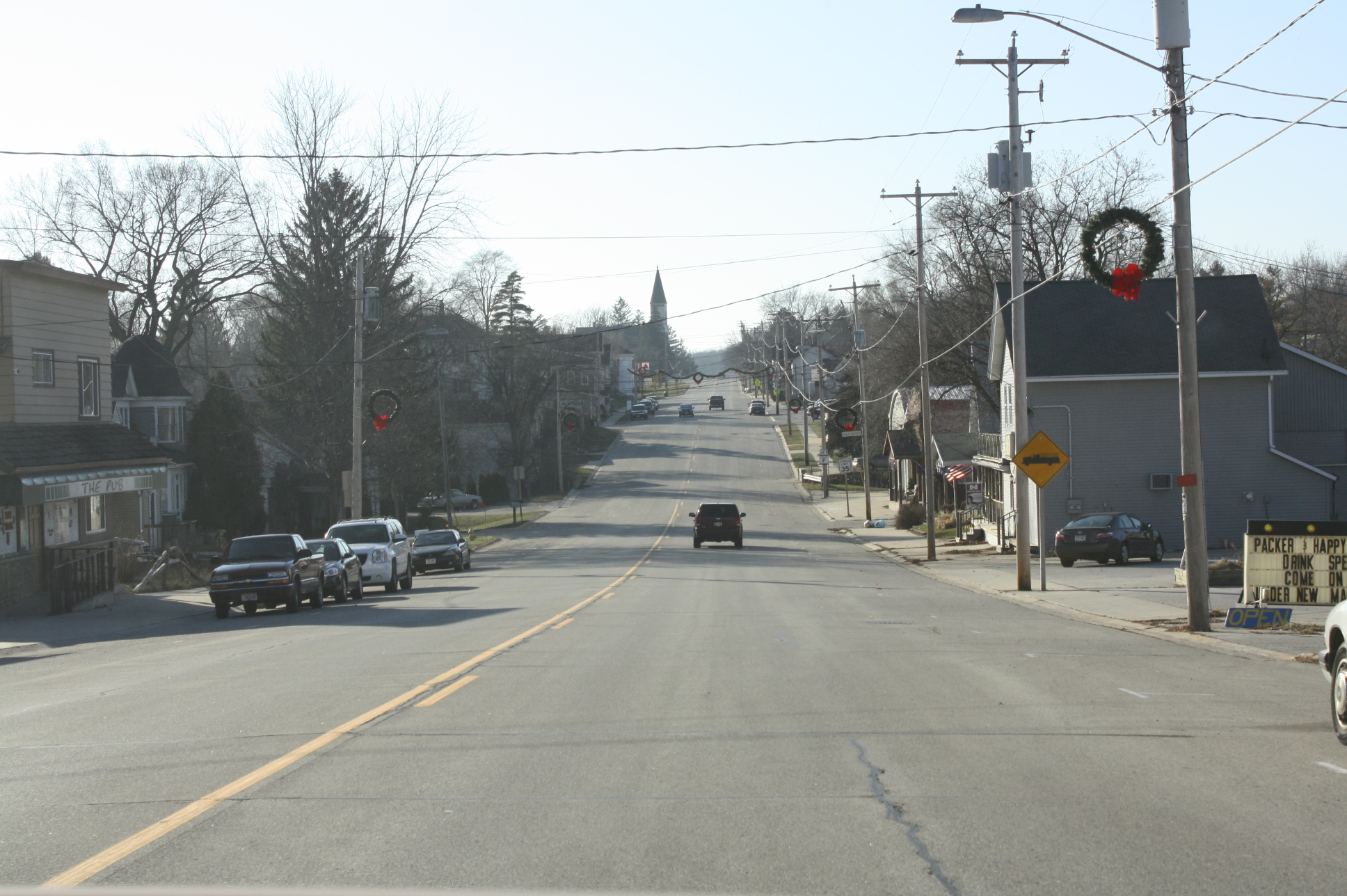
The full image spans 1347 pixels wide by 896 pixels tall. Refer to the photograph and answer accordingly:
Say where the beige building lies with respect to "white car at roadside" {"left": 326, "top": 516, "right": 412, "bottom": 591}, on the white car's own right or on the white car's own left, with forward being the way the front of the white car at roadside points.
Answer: on the white car's own right

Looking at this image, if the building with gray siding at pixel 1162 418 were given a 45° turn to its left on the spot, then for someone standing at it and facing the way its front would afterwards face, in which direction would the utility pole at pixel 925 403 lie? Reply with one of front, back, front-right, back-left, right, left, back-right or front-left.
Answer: front

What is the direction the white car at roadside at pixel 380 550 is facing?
toward the camera

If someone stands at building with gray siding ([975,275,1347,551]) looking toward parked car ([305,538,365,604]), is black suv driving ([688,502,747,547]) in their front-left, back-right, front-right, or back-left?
front-right

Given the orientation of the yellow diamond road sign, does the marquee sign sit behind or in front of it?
in front

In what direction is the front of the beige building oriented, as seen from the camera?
facing the viewer and to the right of the viewer

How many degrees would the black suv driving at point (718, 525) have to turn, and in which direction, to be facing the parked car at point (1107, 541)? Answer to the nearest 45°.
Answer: approximately 135° to its right

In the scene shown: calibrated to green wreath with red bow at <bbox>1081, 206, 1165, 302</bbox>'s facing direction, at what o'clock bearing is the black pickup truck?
The black pickup truck is roughly at 3 o'clock from the green wreath with red bow.

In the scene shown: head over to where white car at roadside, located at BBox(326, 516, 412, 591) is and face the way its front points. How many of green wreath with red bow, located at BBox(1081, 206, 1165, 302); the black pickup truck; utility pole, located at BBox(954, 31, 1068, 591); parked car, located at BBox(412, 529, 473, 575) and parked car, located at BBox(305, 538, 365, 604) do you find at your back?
1

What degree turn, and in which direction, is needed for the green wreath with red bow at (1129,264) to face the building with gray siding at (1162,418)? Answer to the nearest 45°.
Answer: approximately 180°

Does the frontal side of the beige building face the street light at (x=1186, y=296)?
yes

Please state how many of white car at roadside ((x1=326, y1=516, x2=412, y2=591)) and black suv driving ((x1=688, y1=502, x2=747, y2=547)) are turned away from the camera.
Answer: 1

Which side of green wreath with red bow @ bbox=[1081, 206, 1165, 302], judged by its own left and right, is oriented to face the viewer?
front

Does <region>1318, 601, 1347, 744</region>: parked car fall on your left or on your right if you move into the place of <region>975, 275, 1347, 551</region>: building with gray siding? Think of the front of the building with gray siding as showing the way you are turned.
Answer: on your left

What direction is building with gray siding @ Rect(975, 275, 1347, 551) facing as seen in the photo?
to the viewer's left

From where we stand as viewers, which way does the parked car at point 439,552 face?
facing the viewer
